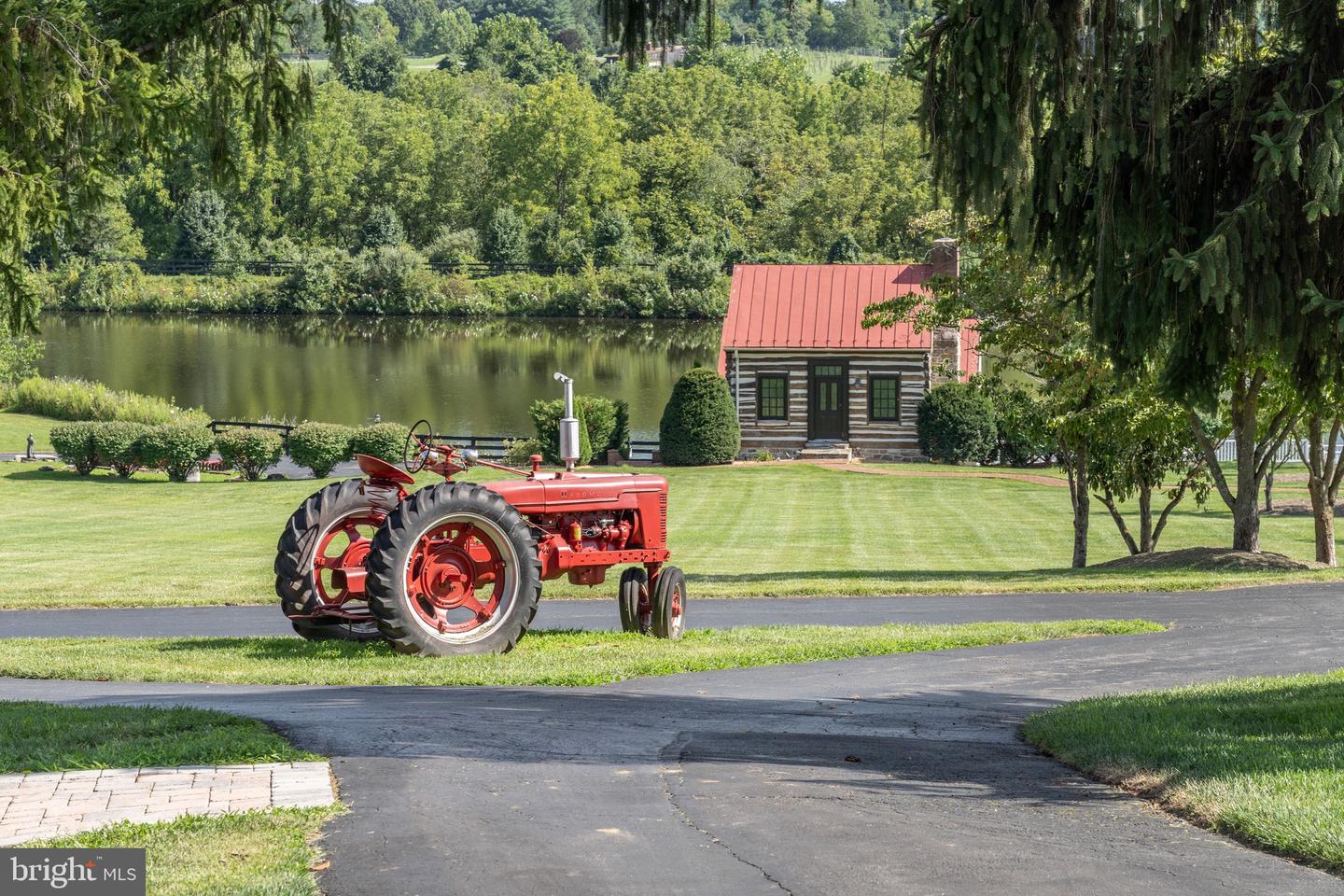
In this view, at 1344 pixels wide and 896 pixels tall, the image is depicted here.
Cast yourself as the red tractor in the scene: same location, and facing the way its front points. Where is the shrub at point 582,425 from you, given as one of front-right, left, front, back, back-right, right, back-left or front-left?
front-left

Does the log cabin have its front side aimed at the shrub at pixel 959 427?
no

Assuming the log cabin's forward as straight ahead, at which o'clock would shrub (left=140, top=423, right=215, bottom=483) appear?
The shrub is roughly at 2 o'clock from the log cabin.

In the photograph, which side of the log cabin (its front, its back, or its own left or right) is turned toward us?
front

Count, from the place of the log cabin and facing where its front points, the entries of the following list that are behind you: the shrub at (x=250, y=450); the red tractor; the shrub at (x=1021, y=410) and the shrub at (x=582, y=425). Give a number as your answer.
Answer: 0

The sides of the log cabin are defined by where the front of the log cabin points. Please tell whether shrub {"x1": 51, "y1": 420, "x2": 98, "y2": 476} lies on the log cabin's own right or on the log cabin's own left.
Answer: on the log cabin's own right

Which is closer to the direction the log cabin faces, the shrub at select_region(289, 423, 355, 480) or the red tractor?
the red tractor

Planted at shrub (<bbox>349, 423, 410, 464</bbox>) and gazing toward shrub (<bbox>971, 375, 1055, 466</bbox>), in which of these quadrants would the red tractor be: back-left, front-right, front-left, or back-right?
front-right

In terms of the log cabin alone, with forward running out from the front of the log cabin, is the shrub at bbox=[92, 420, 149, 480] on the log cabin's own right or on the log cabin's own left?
on the log cabin's own right

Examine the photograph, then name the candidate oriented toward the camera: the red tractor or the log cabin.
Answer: the log cabin

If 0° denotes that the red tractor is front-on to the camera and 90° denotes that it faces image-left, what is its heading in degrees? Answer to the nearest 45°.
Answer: approximately 225°

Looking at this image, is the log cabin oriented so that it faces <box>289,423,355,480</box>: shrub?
no

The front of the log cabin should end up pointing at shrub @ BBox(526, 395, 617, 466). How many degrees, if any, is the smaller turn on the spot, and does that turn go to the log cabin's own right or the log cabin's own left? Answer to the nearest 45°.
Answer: approximately 45° to the log cabin's own right

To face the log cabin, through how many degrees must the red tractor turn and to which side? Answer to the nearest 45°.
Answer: approximately 45° to its left

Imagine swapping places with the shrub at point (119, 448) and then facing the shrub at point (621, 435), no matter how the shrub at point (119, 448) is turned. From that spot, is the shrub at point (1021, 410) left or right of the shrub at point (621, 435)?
right

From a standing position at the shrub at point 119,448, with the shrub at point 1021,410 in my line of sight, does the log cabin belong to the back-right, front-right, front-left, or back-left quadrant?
front-left

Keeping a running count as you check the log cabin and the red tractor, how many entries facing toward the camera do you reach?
1

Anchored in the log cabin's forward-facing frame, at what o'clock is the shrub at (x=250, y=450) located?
The shrub is roughly at 2 o'clock from the log cabin.
